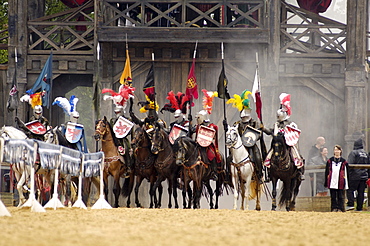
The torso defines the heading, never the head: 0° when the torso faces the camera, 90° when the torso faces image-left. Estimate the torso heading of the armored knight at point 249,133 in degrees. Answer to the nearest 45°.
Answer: approximately 45°

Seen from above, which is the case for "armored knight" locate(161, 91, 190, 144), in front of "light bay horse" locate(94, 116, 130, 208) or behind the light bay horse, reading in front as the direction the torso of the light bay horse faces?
behind

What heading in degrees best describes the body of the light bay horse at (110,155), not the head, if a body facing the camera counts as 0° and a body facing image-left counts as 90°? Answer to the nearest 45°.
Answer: approximately 45°

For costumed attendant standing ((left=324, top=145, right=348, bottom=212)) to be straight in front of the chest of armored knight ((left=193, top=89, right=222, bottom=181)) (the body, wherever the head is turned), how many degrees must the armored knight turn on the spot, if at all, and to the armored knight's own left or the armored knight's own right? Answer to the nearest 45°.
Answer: approximately 135° to the armored knight's own left

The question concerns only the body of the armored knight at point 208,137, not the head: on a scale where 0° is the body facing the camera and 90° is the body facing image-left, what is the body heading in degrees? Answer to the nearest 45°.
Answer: approximately 45°

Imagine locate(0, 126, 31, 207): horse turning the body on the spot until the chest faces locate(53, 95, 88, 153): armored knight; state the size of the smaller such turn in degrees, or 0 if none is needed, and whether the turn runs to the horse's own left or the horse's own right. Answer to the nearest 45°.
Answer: approximately 180°

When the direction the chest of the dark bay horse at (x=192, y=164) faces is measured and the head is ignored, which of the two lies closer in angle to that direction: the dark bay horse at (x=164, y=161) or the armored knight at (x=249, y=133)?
the dark bay horse

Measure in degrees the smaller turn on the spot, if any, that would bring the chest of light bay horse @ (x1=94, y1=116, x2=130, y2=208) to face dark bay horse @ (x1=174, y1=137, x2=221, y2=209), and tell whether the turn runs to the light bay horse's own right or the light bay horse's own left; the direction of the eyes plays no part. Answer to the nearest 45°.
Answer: approximately 135° to the light bay horse's own left

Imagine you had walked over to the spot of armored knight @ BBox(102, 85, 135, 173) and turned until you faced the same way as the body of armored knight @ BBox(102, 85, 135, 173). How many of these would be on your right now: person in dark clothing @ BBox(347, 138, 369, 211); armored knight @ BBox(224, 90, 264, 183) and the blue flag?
1

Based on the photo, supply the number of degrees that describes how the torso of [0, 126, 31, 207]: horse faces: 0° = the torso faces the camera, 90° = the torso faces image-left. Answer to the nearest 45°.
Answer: approximately 45°
